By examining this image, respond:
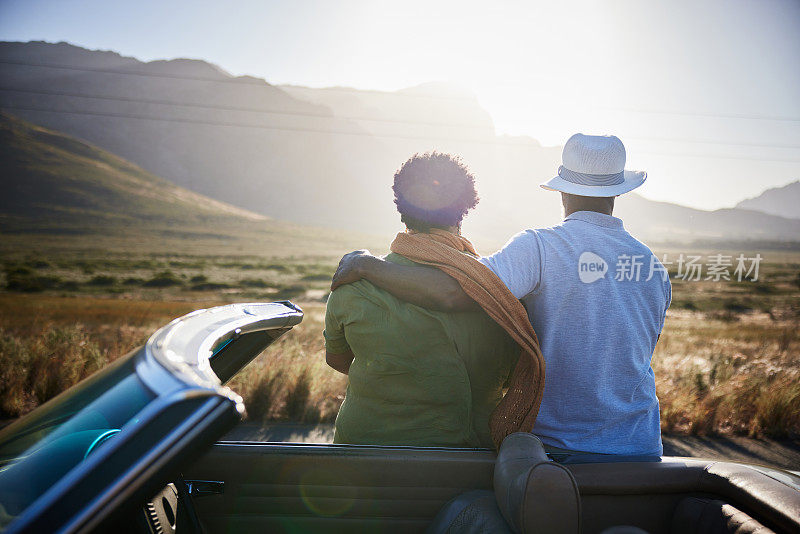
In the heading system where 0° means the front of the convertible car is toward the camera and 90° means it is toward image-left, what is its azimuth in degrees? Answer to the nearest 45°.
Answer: approximately 90°

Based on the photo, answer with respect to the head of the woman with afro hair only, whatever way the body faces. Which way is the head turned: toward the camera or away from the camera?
away from the camera

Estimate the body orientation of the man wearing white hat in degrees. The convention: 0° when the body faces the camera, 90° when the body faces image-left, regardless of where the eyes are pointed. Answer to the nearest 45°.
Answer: approximately 180°

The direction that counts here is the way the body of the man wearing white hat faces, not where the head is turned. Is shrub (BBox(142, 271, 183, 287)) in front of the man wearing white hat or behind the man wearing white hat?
in front

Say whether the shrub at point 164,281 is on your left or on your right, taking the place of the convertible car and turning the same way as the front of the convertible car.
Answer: on your right

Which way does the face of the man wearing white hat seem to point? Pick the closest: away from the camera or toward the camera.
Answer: away from the camera
